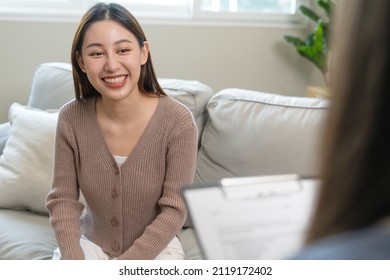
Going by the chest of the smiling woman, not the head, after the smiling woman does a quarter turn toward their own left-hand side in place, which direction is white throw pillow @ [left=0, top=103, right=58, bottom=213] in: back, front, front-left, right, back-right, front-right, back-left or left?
back-left

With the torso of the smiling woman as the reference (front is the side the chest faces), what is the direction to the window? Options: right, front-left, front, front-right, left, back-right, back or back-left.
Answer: back

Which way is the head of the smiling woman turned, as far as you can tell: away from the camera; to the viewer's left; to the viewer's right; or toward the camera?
toward the camera

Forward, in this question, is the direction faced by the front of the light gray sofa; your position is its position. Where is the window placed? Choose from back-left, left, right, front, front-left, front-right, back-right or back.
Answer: back

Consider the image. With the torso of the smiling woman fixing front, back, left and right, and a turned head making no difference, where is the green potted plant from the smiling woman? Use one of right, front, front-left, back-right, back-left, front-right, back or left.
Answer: back-left

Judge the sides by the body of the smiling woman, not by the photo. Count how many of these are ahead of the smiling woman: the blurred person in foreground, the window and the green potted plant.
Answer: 1

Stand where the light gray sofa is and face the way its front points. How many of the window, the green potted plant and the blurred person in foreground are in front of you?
1

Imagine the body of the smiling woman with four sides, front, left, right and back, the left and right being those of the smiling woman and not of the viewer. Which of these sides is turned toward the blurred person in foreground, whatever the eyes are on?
front

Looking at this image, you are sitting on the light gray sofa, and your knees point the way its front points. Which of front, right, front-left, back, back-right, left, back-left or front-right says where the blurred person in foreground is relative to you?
front

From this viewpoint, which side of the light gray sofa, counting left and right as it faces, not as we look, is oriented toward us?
front

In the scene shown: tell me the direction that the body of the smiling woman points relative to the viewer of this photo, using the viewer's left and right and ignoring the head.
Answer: facing the viewer

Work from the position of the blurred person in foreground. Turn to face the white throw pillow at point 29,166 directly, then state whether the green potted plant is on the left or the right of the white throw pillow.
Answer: right
